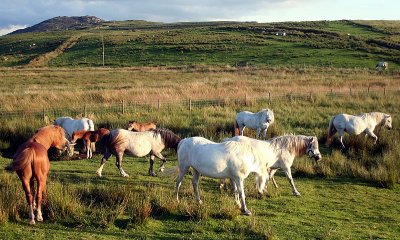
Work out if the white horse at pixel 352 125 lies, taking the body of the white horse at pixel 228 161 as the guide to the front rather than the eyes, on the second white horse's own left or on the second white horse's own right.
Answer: on the second white horse's own left

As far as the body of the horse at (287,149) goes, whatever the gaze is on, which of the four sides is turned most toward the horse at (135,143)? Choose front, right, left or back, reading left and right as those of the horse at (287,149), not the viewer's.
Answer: back

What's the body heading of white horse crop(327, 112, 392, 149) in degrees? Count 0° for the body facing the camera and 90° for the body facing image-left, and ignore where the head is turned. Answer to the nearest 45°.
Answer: approximately 270°

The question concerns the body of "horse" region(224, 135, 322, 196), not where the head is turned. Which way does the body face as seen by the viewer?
to the viewer's right

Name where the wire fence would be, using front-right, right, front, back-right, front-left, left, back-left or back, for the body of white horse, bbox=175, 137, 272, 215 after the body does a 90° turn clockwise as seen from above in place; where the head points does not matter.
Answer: back-right

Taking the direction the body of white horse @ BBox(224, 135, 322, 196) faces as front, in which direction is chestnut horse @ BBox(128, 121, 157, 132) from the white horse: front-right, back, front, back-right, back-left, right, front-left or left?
back-left
